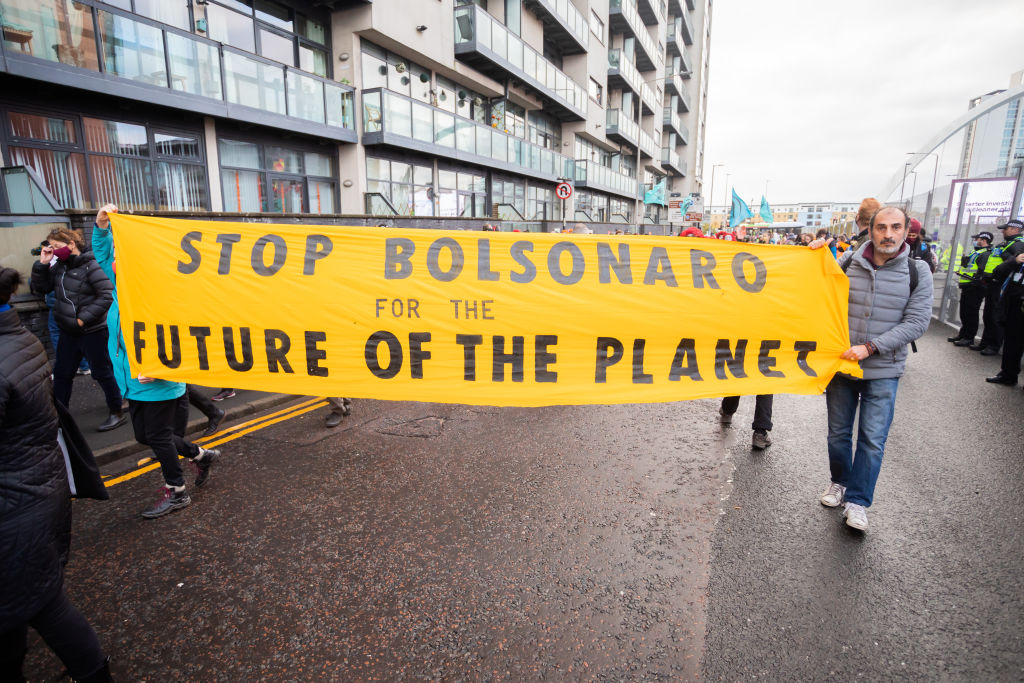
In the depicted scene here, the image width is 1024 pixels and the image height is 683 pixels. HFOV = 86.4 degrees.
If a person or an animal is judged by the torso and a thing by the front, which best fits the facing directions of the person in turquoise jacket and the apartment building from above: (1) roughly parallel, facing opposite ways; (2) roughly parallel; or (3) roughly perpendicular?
roughly perpendicular

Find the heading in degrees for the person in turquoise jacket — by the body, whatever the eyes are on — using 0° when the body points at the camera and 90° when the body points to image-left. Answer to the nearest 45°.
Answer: approximately 45°

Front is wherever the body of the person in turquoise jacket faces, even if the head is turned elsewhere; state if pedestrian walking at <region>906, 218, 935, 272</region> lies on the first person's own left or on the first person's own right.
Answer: on the first person's own left

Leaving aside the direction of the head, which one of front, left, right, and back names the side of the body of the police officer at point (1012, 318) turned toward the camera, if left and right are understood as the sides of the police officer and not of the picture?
left

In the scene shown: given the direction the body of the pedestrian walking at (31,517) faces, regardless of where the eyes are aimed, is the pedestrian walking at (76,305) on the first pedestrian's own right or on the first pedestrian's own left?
on the first pedestrian's own right

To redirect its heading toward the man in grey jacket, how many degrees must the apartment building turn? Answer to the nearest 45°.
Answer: approximately 45° to its right

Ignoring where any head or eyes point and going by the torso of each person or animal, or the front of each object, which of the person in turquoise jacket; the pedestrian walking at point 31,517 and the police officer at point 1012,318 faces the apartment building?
the police officer

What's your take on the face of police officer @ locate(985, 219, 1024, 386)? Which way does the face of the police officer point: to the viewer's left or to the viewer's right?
to the viewer's left
